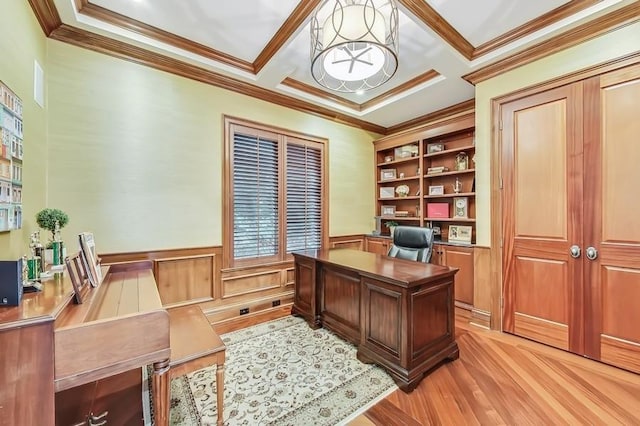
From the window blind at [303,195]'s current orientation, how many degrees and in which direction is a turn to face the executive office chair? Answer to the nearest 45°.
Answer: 0° — it already faces it

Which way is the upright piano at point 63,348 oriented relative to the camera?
to the viewer's right

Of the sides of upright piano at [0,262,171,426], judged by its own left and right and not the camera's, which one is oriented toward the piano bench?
front

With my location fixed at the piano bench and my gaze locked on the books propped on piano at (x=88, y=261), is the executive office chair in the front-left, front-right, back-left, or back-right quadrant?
back-right

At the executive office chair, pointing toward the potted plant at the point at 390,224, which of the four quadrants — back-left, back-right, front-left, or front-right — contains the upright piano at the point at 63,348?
back-left

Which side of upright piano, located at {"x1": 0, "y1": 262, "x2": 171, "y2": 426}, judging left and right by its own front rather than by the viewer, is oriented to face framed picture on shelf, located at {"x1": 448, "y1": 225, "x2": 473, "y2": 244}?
front

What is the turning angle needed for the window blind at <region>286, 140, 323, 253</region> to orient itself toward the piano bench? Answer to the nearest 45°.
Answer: approximately 45° to its right

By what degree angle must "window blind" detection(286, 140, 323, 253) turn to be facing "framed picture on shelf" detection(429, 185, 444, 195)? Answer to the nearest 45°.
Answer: approximately 45° to its left

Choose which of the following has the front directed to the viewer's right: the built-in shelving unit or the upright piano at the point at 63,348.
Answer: the upright piano

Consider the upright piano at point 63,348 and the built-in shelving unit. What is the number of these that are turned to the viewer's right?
1

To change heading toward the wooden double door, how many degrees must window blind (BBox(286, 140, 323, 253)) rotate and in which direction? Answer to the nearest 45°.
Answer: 0° — it already faces it
